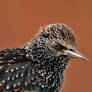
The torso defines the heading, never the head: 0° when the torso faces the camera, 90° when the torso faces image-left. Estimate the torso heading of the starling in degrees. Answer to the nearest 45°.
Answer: approximately 270°
